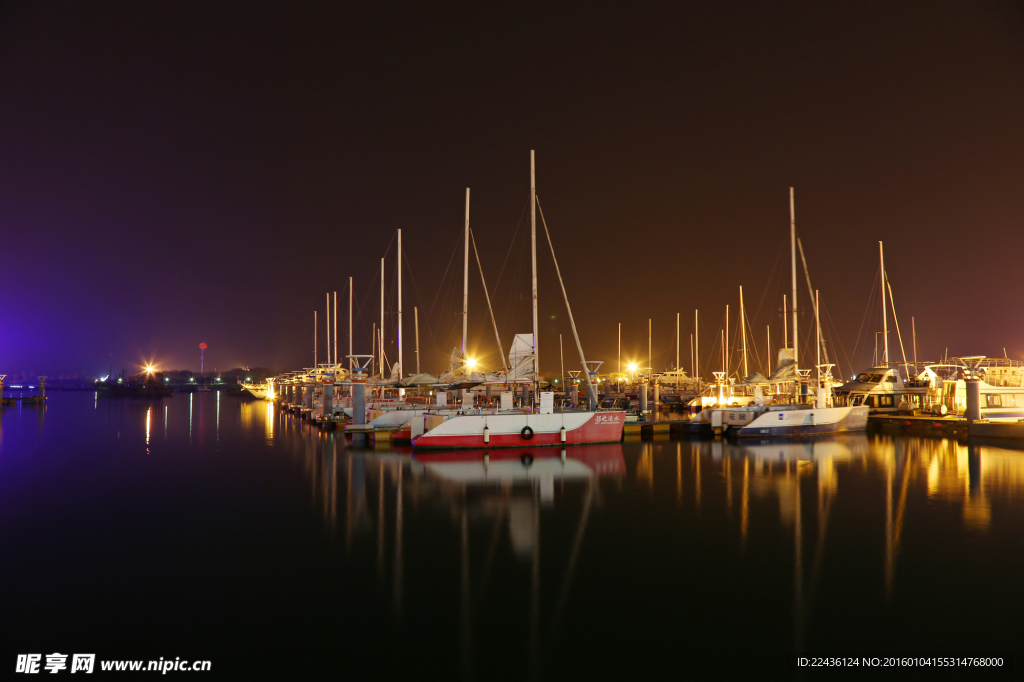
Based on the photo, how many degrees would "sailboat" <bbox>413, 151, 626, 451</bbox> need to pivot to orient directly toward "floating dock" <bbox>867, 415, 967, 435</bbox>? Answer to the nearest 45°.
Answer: approximately 45° to its left

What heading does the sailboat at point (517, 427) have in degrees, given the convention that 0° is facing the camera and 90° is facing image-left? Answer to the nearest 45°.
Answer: approximately 270°

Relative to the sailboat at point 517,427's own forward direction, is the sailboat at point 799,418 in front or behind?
in front
